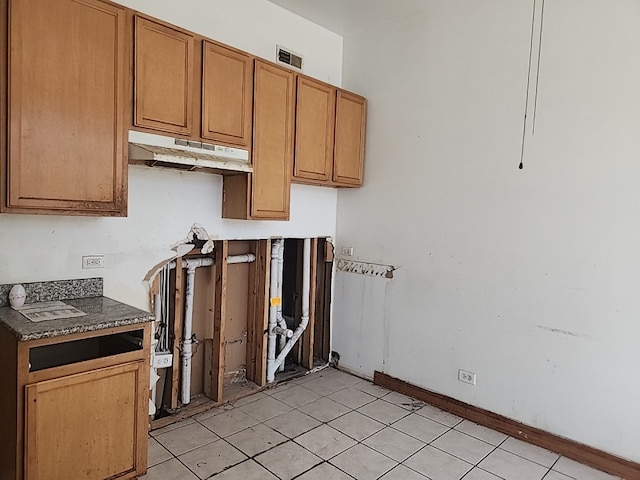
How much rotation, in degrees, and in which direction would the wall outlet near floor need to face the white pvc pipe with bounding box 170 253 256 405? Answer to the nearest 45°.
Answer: approximately 45° to its right

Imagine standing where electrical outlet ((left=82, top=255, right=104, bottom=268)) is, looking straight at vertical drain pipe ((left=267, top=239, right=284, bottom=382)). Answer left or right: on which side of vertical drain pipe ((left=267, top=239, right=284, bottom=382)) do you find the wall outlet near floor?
right

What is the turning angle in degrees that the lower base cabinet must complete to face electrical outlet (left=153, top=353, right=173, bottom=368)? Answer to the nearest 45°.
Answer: approximately 90° to its left

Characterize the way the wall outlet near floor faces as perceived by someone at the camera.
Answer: facing the viewer and to the left of the viewer

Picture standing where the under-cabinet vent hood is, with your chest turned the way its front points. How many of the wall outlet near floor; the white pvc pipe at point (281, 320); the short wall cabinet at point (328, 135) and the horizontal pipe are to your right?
0

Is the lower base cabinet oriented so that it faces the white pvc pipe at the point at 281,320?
no

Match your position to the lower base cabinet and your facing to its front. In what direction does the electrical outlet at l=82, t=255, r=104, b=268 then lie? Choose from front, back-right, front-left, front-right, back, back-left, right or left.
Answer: back-left

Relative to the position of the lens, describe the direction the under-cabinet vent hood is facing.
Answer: facing the viewer and to the right of the viewer

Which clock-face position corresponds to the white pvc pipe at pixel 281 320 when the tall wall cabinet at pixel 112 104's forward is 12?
The white pvc pipe is roughly at 9 o'clock from the tall wall cabinet.

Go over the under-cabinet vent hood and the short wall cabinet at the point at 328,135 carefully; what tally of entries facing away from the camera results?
0

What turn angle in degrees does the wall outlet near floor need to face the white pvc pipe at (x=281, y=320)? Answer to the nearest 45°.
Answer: approximately 45° to its right

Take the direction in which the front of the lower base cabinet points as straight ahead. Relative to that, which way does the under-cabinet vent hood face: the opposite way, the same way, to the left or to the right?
the same way

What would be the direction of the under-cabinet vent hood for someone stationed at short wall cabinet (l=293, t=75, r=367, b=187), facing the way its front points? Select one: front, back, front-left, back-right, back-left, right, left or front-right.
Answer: right

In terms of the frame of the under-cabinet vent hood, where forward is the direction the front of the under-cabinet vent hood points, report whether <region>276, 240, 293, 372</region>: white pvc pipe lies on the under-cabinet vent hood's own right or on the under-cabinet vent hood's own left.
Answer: on the under-cabinet vent hood's own left

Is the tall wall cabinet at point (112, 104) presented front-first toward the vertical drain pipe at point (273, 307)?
no
